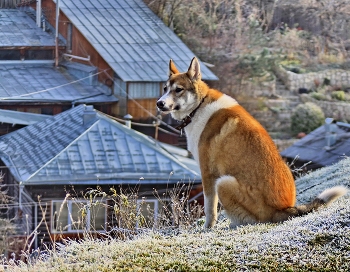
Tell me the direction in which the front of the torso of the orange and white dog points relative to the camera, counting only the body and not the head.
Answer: to the viewer's left

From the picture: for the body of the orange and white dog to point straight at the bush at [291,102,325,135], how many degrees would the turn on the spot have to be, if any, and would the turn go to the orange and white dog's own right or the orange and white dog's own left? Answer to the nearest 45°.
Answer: approximately 90° to the orange and white dog's own right

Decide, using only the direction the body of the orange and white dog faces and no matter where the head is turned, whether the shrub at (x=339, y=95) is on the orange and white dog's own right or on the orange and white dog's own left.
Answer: on the orange and white dog's own right

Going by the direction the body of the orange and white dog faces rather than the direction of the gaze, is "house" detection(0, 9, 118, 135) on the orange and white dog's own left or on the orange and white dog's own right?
on the orange and white dog's own right

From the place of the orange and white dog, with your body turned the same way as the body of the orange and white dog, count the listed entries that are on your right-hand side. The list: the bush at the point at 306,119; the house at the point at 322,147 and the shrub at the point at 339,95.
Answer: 3

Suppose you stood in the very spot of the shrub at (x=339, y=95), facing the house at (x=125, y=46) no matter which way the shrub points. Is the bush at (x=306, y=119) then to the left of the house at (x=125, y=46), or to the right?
left

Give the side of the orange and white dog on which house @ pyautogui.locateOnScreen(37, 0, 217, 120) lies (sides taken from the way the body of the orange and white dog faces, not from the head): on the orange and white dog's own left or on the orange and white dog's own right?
on the orange and white dog's own right

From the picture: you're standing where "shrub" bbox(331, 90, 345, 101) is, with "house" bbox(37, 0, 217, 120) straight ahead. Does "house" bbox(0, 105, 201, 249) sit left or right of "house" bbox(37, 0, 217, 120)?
left

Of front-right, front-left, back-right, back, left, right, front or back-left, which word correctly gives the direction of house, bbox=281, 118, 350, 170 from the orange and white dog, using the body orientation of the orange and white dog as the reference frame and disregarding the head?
right
